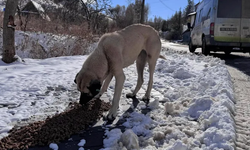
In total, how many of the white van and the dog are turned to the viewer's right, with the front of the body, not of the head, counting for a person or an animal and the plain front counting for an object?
0

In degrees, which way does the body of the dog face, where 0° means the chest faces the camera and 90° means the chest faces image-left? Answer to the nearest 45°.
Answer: approximately 45°

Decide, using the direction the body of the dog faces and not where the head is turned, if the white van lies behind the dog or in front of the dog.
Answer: behind

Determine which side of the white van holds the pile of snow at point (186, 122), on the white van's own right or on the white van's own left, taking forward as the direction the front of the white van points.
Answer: on the white van's own left
